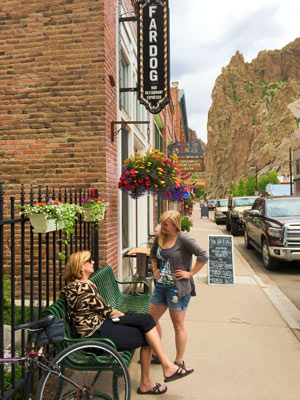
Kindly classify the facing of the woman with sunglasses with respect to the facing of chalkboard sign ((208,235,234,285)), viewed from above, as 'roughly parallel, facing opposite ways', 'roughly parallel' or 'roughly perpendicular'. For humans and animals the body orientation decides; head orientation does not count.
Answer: roughly perpendicular

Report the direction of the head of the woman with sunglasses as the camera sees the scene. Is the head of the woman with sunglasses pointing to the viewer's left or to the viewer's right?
to the viewer's right

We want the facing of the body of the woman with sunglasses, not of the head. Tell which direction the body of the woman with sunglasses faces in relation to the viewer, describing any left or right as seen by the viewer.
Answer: facing to the right of the viewer

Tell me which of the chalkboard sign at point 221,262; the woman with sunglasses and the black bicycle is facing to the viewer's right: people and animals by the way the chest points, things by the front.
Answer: the woman with sunglasses

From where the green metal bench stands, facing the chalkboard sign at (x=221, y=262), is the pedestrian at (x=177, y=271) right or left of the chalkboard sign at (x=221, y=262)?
right

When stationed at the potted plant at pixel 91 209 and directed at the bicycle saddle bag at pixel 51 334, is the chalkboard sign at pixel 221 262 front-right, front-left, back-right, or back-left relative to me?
back-left

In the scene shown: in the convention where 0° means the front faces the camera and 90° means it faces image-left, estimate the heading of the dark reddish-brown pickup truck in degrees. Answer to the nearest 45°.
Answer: approximately 315°

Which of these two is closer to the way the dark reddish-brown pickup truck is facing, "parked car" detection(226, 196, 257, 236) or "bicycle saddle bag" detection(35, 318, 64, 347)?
the bicycle saddle bag

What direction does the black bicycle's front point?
to the viewer's left

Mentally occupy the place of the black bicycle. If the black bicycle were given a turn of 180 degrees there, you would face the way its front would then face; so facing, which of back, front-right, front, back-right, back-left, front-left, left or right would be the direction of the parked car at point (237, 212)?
front-left
